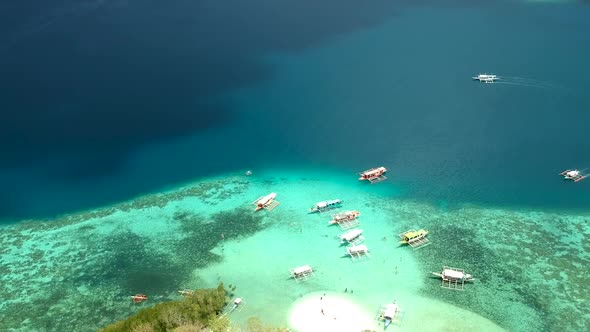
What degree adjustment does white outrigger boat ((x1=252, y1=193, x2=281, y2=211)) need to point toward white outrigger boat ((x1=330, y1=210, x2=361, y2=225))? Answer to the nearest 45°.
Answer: approximately 90° to its left

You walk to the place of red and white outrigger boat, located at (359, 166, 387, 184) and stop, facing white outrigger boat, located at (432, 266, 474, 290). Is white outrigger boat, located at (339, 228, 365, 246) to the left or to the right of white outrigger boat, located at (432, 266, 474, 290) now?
right

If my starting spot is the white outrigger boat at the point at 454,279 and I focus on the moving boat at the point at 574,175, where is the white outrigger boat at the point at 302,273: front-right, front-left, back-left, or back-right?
back-left

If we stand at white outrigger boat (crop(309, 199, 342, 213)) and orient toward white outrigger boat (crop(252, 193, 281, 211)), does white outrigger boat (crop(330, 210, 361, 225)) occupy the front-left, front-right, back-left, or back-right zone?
back-left
